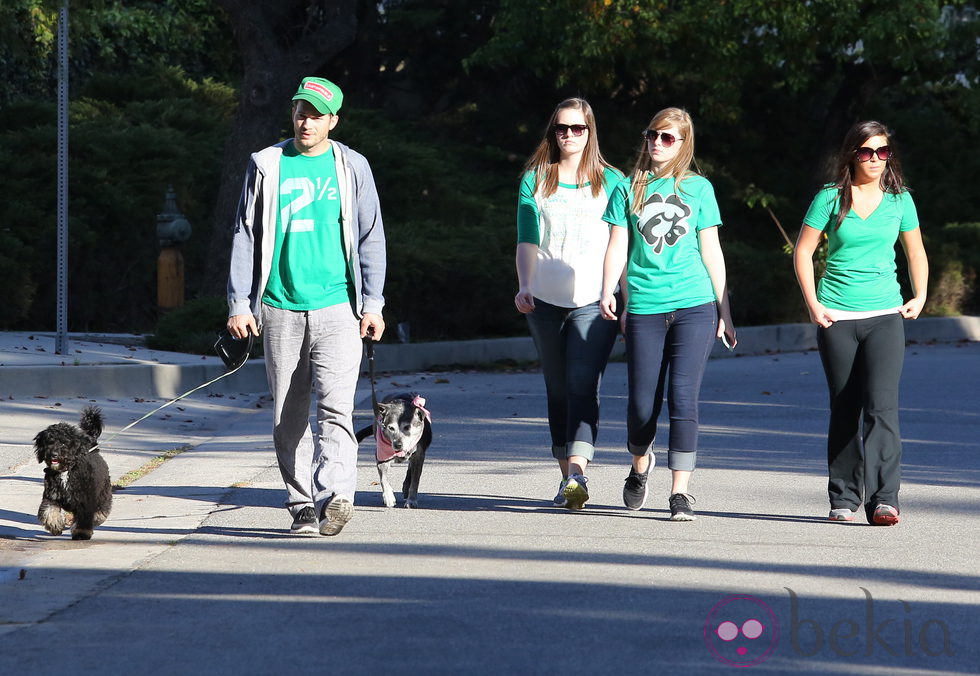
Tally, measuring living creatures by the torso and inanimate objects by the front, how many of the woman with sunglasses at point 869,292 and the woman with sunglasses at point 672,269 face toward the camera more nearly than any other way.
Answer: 2

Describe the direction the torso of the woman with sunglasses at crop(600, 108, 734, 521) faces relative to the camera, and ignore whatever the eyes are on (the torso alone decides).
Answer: toward the camera

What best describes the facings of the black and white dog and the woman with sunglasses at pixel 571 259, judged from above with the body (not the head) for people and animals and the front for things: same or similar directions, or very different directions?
same or similar directions

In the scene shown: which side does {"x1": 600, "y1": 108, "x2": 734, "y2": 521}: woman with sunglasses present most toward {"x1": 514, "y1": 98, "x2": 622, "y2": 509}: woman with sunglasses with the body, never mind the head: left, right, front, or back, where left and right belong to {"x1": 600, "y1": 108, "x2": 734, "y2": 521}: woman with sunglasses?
right

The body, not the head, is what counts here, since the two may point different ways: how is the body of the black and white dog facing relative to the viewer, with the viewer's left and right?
facing the viewer

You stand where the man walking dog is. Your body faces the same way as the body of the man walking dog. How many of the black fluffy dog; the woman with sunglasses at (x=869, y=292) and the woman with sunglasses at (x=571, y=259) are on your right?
1

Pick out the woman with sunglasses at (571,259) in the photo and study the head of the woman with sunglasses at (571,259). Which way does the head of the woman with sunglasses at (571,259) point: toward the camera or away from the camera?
toward the camera

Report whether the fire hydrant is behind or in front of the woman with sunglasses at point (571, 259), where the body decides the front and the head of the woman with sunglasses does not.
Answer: behind

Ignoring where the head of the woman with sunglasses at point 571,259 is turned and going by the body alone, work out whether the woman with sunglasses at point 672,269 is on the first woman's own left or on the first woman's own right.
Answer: on the first woman's own left

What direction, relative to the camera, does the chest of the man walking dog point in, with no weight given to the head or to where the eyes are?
toward the camera

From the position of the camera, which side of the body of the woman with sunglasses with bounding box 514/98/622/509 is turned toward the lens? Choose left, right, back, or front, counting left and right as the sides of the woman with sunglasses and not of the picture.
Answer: front
